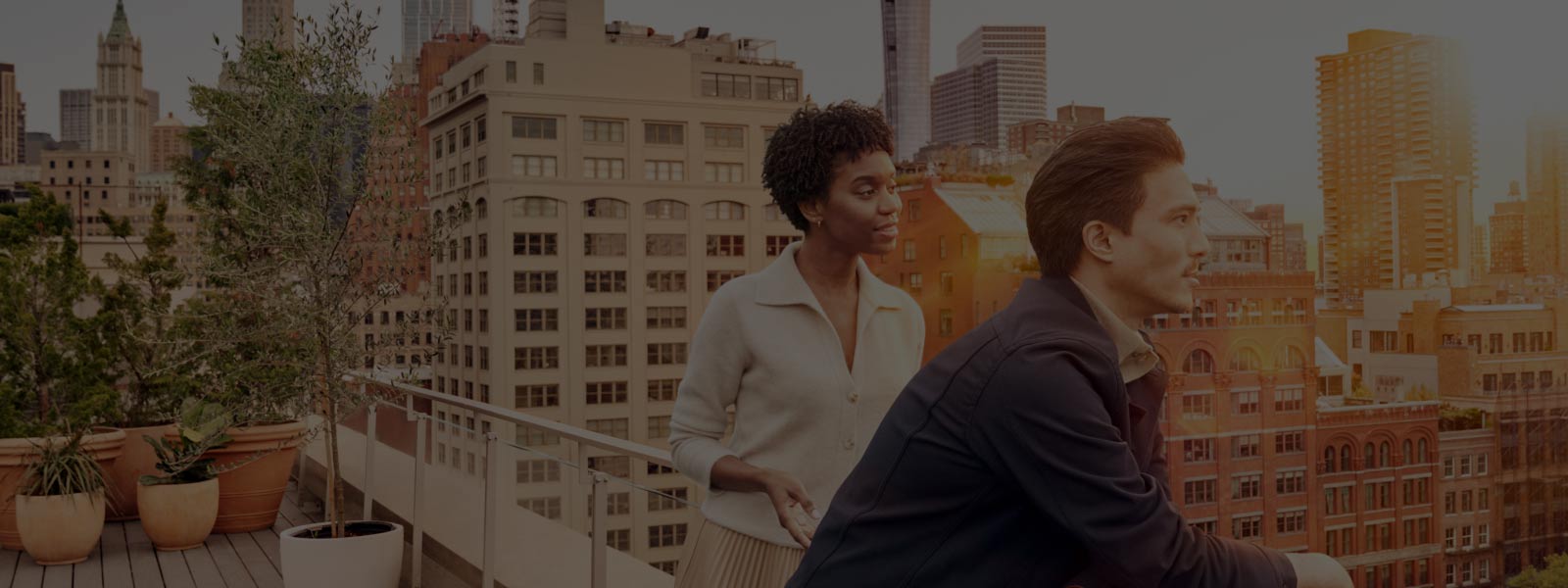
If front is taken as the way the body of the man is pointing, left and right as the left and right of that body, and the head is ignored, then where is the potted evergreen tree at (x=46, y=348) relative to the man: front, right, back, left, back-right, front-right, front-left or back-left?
back-left

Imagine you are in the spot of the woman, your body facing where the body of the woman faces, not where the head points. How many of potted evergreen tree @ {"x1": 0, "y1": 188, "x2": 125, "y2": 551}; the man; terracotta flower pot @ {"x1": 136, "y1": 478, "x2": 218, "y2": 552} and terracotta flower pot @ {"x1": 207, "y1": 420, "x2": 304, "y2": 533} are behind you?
3

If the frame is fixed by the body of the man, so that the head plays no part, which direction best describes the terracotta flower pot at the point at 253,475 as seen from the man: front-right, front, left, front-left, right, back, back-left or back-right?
back-left

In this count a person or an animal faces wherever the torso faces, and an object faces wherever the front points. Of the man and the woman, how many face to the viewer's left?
0

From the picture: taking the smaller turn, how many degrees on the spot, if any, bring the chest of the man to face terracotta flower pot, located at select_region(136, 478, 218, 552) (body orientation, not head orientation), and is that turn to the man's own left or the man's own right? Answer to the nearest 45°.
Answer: approximately 135° to the man's own left

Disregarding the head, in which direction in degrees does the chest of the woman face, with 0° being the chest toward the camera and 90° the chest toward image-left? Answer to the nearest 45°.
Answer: approximately 315°

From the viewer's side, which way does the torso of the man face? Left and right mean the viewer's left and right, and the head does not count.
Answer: facing to the right of the viewer

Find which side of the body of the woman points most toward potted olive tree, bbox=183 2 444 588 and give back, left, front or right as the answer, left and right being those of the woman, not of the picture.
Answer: back

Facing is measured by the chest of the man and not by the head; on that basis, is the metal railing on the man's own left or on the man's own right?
on the man's own left

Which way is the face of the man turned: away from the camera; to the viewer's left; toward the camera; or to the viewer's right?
to the viewer's right

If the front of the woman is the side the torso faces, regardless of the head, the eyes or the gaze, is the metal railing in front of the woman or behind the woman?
behind

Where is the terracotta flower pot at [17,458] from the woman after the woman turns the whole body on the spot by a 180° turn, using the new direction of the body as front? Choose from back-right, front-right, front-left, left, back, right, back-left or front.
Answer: front

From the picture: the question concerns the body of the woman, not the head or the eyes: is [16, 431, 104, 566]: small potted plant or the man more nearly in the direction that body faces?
the man

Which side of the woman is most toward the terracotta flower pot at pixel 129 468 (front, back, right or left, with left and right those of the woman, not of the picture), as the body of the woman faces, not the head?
back

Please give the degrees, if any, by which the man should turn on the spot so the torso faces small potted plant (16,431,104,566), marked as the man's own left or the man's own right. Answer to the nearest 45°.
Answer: approximately 135° to the man's own left

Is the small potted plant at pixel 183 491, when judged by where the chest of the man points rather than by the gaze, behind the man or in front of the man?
behind

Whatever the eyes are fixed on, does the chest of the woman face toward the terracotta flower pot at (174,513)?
no

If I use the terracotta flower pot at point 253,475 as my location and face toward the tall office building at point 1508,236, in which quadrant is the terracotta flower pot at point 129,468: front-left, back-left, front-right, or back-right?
back-left

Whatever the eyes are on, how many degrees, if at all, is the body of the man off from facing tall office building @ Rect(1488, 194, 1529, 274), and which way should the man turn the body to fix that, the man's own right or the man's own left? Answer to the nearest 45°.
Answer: approximately 90° to the man's own left
